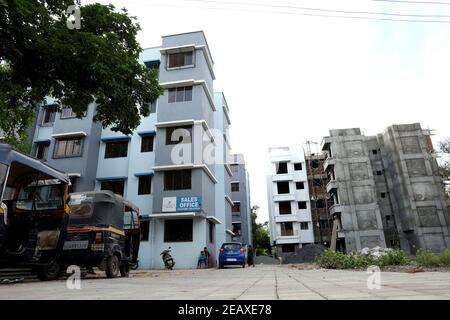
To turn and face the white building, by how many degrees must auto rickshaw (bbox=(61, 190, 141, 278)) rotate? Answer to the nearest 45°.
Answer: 0° — it already faces it

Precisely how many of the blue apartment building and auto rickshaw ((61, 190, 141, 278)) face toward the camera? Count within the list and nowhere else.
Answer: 1

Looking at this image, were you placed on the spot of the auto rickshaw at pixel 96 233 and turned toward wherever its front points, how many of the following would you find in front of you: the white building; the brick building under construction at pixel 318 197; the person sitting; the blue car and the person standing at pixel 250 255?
5

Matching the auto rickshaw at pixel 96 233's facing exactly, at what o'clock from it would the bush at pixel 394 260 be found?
The bush is roughly at 2 o'clock from the auto rickshaw.

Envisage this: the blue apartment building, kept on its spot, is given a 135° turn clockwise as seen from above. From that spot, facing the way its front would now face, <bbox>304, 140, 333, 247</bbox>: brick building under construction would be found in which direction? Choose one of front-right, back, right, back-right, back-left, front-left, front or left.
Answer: right

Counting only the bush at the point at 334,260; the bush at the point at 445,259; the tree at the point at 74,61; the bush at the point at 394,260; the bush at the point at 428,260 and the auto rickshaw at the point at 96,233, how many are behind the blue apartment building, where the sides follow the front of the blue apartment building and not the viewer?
0

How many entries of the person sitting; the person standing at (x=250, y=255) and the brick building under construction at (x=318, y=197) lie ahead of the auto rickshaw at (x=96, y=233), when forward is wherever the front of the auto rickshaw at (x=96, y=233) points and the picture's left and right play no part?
3

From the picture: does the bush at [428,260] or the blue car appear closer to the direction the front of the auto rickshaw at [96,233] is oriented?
the blue car

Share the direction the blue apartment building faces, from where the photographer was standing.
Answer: facing the viewer
